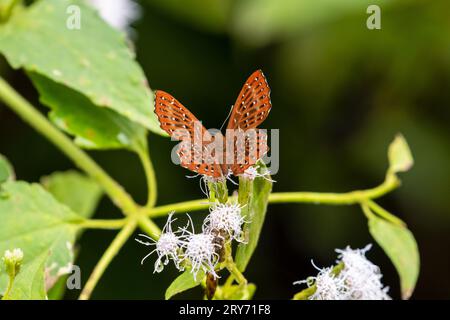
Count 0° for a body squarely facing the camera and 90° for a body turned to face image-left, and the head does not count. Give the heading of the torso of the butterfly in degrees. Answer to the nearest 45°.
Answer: approximately 180°
